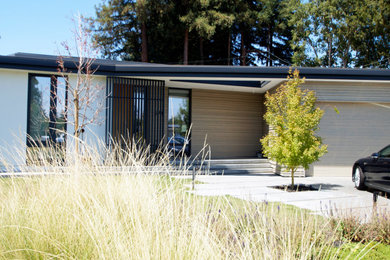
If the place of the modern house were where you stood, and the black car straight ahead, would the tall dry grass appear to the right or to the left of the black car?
right

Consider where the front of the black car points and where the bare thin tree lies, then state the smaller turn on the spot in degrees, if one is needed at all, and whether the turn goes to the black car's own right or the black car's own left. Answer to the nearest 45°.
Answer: approximately 45° to the black car's own left

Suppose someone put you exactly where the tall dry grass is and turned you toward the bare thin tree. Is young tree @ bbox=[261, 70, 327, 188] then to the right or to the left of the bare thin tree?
right

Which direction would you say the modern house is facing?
toward the camera

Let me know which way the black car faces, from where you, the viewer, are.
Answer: facing away from the viewer and to the left of the viewer

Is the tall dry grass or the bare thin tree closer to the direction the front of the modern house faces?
the tall dry grass

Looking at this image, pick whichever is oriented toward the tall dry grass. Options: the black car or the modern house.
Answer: the modern house

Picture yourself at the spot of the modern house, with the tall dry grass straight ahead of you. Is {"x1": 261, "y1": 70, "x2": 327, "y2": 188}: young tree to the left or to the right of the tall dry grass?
left

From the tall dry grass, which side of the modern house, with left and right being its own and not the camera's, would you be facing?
front

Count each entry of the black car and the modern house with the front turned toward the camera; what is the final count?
1

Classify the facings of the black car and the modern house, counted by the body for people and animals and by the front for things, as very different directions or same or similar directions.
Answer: very different directions

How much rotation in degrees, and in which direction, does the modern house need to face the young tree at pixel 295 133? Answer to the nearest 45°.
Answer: approximately 45° to its left
